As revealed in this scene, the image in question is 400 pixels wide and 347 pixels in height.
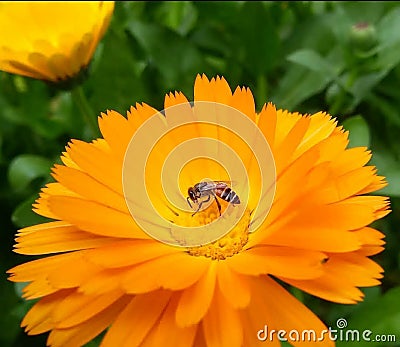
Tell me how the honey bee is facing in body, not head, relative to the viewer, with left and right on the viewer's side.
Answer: facing to the left of the viewer
